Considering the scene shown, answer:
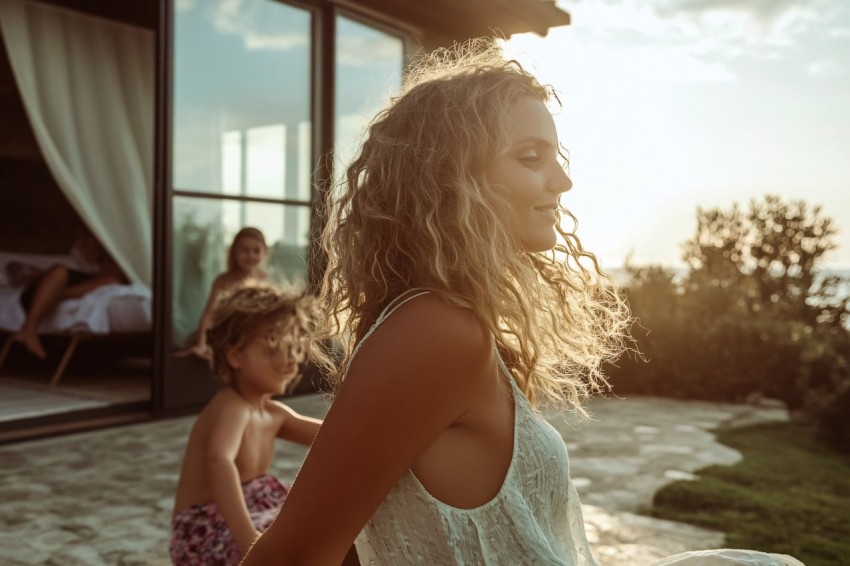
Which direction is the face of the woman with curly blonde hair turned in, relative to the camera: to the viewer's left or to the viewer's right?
to the viewer's right

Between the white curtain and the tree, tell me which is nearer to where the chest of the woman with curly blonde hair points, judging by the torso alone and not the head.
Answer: the tree

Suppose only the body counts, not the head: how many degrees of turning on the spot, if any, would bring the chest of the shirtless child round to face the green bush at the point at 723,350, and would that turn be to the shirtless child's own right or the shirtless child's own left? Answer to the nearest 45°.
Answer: approximately 90° to the shirtless child's own left

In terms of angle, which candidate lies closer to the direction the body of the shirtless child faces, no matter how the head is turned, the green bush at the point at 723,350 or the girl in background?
the green bush

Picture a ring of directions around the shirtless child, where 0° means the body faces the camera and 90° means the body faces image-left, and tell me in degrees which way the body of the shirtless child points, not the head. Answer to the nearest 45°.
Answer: approximately 315°

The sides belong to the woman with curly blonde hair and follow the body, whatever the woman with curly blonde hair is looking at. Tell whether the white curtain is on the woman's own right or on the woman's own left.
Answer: on the woman's own left

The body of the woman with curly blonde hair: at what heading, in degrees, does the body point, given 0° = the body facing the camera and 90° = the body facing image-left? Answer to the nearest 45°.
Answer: approximately 270°
